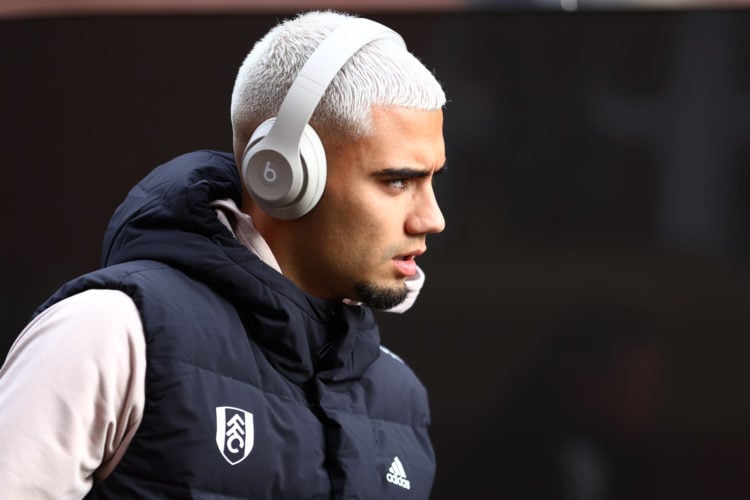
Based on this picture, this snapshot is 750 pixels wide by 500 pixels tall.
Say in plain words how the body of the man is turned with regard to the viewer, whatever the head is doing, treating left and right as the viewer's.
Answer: facing the viewer and to the right of the viewer
